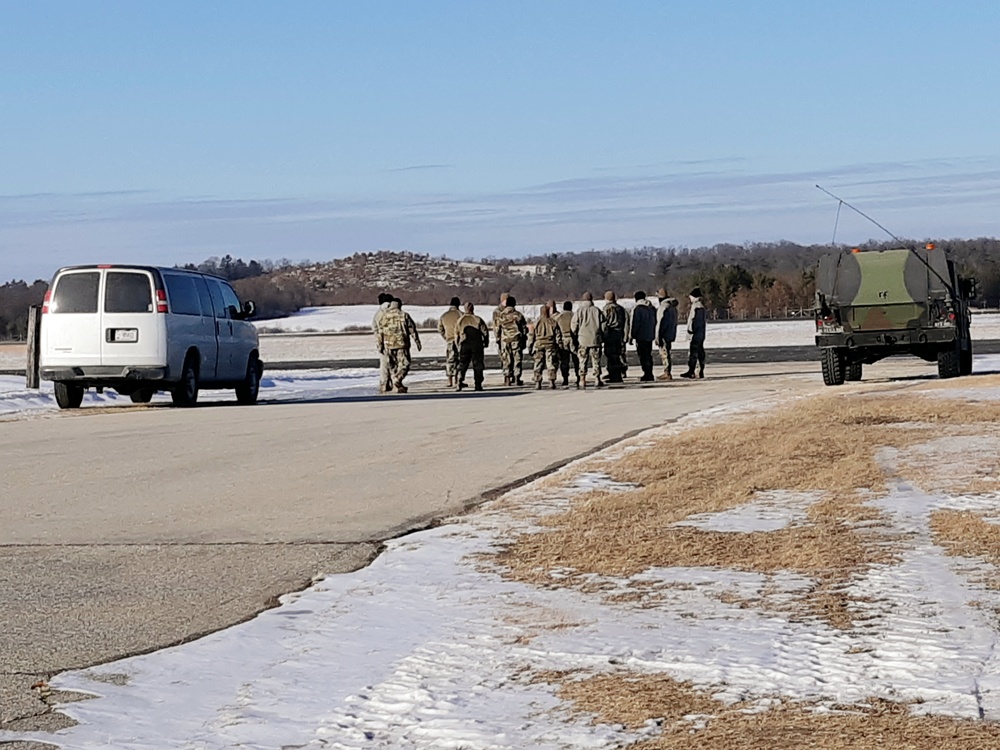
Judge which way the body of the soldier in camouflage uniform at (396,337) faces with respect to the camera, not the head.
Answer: away from the camera

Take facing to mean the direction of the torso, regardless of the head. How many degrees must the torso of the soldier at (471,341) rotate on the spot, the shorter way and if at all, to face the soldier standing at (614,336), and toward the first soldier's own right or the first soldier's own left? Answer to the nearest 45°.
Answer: approximately 90° to the first soldier's own right

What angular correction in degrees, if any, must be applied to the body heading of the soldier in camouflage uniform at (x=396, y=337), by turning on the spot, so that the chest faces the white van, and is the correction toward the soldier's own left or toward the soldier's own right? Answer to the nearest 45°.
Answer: approximately 135° to the soldier's own left

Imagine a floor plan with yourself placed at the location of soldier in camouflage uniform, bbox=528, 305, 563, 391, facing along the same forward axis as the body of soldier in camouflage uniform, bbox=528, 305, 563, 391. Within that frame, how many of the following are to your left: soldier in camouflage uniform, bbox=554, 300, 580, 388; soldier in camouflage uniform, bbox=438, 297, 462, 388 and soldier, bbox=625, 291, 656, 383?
1

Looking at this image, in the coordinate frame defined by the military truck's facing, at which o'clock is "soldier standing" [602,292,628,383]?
The soldier standing is roughly at 10 o'clock from the military truck.

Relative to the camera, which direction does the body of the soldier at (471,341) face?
away from the camera

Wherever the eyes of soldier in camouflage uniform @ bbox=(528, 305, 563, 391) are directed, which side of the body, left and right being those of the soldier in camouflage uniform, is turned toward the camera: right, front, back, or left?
back

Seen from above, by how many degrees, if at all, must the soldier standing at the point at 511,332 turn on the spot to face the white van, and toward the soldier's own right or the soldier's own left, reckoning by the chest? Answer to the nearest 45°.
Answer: approximately 135° to the soldier's own left

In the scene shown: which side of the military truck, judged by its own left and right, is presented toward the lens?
back

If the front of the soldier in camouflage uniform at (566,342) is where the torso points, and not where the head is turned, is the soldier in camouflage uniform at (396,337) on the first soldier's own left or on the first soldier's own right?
on the first soldier's own left

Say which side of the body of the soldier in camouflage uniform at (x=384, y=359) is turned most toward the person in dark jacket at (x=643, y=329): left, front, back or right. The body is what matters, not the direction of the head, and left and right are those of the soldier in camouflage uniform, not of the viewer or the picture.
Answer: right
